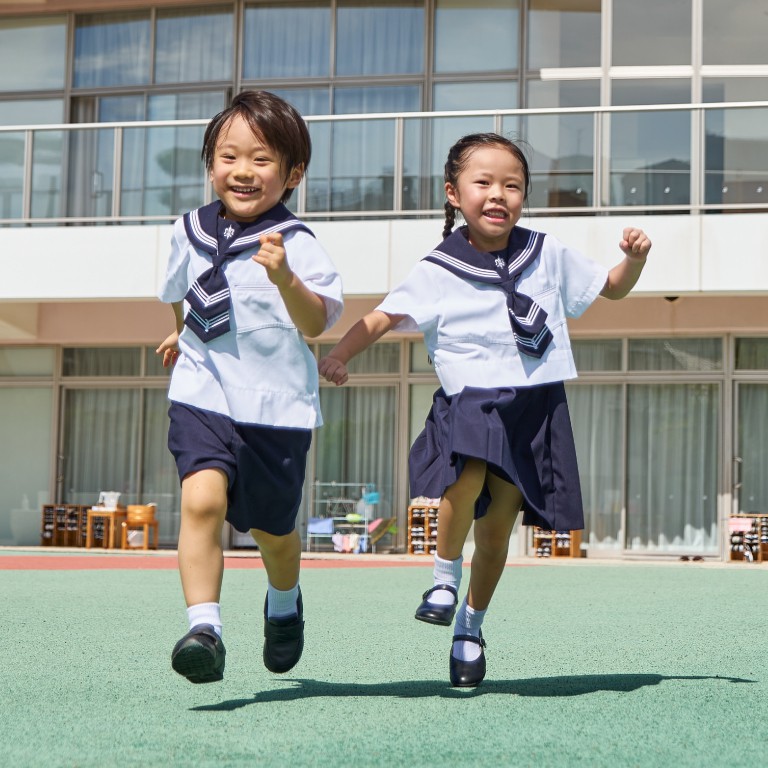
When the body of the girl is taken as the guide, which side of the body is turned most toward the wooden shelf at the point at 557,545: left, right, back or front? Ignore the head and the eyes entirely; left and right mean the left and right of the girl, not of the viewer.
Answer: back

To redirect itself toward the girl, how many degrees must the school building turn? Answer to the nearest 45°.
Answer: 0° — it already faces them

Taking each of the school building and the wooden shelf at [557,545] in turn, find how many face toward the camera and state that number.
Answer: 2

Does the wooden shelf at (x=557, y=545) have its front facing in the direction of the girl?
yes

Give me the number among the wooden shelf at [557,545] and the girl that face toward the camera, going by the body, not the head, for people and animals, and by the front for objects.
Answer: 2

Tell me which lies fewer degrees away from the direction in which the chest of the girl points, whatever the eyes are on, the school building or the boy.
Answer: the boy

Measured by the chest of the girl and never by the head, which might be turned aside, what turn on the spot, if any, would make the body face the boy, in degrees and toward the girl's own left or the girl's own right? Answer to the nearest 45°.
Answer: approximately 45° to the girl's own right

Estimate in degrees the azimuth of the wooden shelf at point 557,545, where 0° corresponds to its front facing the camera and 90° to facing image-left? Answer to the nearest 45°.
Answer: approximately 0°

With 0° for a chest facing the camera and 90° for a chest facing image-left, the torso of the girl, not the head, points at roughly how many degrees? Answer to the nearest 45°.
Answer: approximately 0°

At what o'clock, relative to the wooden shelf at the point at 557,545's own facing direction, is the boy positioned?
The boy is roughly at 12 o'clock from the wooden shelf.

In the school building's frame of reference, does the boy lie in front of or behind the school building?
in front
